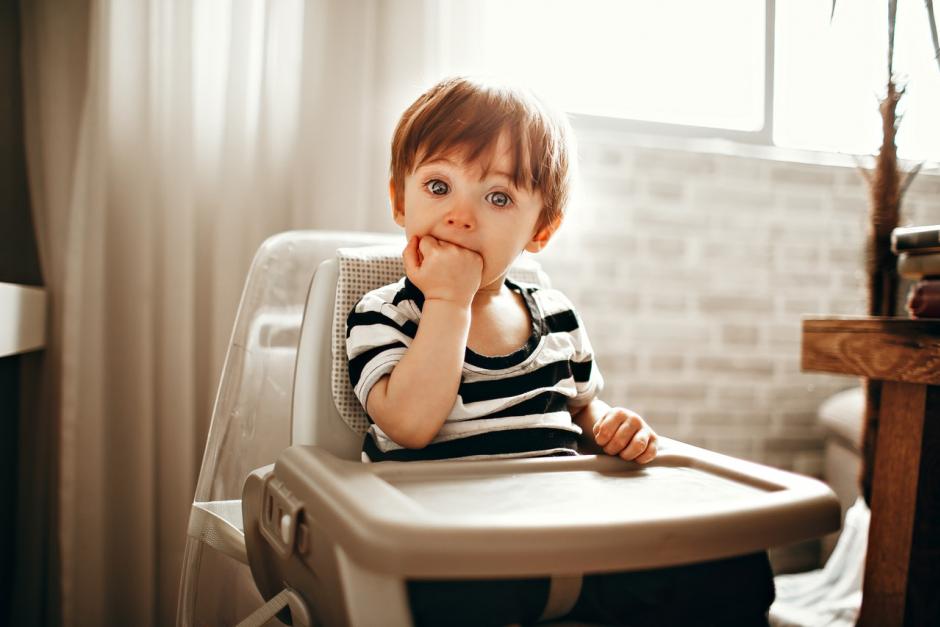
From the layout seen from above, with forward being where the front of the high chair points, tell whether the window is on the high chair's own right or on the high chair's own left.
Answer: on the high chair's own left

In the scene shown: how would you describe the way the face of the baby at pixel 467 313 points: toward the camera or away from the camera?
toward the camera

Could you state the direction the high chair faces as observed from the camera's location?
facing the viewer and to the right of the viewer
